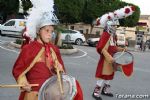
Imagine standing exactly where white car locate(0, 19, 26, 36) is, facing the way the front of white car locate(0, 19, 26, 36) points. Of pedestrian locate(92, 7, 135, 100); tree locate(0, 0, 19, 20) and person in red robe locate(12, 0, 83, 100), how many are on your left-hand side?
2

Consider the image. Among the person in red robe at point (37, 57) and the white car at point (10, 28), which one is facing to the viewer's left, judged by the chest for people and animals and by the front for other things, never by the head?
the white car

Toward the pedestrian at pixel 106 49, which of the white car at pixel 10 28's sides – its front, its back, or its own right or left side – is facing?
left

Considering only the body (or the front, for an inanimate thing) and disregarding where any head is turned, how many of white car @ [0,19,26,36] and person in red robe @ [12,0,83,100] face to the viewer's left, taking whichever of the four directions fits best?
1

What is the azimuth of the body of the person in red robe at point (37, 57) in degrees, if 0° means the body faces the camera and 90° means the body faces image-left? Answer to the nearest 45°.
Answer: approximately 315°

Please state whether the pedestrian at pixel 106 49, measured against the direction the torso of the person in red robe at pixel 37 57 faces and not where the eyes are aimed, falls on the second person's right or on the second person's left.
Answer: on the second person's left

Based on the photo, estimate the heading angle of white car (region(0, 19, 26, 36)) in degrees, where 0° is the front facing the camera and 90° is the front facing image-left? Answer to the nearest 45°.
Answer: approximately 90°

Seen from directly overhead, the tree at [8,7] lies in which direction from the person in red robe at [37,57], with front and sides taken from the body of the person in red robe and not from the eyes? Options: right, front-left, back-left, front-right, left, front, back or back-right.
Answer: back-left
